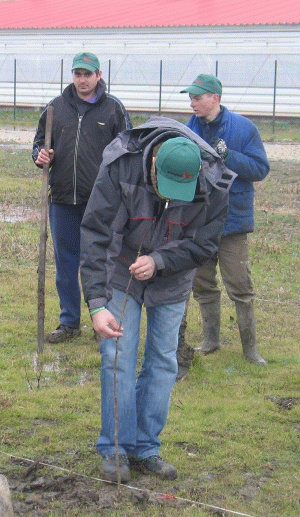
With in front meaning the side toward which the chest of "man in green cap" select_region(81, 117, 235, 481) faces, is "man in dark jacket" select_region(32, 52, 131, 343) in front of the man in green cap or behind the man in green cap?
behind

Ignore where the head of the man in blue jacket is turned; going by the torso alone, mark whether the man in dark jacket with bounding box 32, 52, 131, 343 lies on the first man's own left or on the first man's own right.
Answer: on the first man's own right

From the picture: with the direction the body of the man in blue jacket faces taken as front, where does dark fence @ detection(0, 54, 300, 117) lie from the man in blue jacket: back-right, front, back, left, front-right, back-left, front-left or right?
back-right

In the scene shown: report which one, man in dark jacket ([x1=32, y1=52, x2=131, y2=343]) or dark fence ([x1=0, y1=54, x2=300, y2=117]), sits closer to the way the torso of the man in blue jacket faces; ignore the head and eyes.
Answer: the man in dark jacket

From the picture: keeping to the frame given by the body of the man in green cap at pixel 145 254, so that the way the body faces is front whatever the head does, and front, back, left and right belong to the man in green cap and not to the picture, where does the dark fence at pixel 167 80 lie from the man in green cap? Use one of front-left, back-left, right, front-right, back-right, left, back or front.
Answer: back

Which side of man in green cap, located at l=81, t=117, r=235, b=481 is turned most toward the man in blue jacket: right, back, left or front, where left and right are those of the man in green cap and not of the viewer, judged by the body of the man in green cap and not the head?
back
